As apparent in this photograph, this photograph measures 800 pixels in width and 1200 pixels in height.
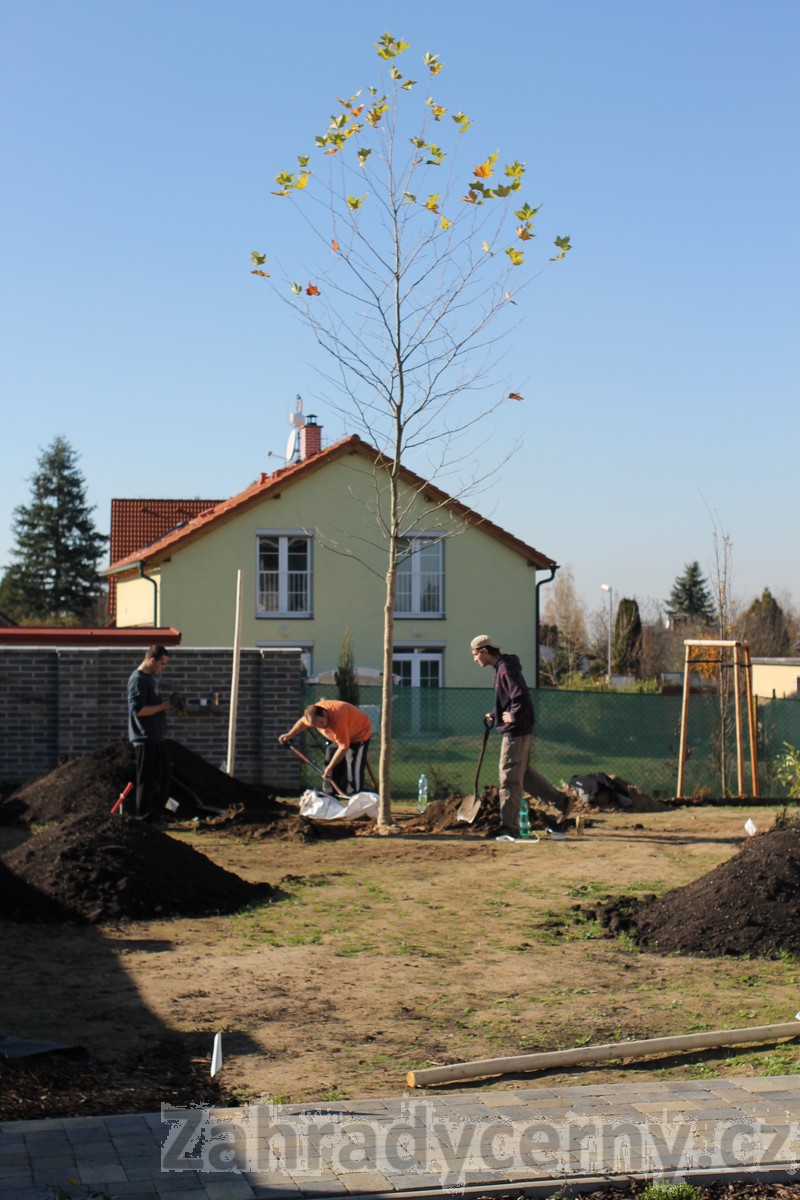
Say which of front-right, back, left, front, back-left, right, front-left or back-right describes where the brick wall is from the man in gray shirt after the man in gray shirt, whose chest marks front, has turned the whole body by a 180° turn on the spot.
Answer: right

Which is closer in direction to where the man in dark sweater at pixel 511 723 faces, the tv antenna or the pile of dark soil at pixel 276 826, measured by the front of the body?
the pile of dark soil

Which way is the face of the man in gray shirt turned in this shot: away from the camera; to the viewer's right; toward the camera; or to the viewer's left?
to the viewer's right

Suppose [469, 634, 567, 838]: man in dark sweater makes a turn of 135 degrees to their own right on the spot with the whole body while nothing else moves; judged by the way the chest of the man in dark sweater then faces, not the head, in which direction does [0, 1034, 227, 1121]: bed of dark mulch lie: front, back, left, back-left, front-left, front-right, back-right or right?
back-right

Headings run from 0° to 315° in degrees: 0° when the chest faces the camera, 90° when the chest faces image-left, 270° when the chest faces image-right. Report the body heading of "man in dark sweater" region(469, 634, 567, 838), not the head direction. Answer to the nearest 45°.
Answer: approximately 90°

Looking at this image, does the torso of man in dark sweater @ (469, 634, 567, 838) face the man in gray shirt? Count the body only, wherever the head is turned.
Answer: yes

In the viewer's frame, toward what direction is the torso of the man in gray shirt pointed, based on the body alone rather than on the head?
to the viewer's right

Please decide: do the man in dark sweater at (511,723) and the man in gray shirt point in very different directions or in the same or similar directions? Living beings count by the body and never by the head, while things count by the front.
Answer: very different directions

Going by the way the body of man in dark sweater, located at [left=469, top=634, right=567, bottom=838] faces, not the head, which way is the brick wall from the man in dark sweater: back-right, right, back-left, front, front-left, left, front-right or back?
front-right

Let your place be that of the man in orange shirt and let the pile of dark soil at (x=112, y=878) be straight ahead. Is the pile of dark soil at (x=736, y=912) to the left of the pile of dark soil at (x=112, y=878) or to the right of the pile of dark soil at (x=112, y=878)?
left

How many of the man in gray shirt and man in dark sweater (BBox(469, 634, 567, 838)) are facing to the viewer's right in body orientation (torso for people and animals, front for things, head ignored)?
1

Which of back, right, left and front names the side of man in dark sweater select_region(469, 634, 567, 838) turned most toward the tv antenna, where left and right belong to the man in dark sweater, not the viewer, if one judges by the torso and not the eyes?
right

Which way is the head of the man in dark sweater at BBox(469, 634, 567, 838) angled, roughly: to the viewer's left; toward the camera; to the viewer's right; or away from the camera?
to the viewer's left

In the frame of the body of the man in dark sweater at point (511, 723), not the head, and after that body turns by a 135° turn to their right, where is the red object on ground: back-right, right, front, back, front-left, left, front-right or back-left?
back-left

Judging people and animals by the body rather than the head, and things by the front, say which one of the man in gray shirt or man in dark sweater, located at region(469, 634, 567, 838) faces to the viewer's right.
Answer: the man in gray shirt
